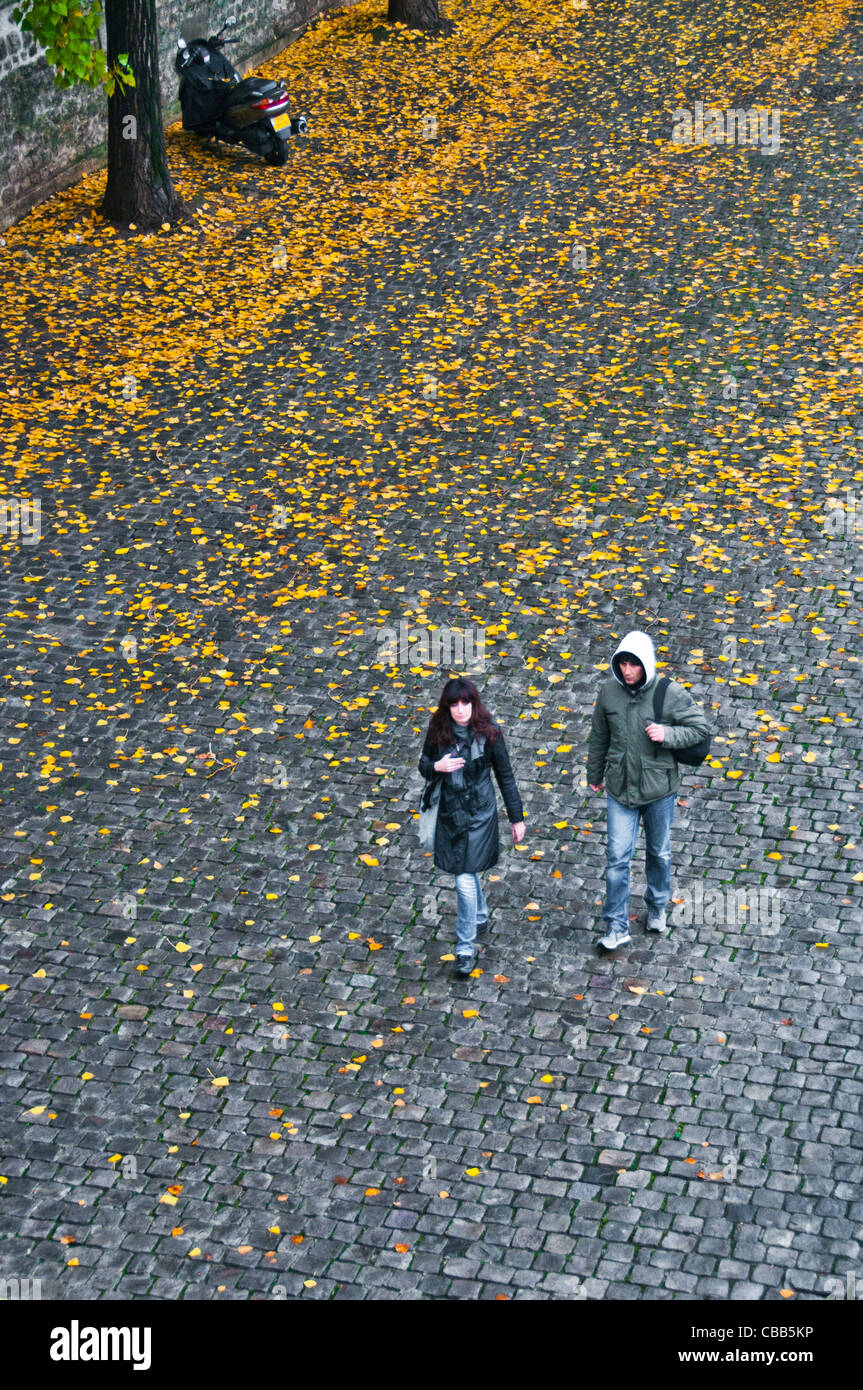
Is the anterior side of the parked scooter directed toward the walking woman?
no

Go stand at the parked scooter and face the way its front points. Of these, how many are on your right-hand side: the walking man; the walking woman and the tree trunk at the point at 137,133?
0

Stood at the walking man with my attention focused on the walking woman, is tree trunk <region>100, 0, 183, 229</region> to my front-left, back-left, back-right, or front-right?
front-right

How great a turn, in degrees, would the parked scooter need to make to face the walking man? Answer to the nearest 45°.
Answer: approximately 135° to its left

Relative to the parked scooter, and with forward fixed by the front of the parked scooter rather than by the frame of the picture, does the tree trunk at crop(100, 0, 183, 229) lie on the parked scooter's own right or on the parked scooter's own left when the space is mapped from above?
on the parked scooter's own left

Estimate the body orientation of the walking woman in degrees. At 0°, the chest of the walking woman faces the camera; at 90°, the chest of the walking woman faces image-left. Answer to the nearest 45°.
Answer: approximately 0°

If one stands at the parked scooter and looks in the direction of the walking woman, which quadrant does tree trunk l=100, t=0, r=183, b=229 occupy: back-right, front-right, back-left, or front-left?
front-right

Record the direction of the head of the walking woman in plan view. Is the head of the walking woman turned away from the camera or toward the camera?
toward the camera

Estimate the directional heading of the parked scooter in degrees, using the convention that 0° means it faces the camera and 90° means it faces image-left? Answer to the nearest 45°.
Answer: approximately 135°

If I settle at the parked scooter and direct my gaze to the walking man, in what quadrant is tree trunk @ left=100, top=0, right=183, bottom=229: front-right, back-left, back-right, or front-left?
front-right

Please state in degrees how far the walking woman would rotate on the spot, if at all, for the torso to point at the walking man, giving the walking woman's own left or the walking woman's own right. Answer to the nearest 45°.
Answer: approximately 90° to the walking woman's own left

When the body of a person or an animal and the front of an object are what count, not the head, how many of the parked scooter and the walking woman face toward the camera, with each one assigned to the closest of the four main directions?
1

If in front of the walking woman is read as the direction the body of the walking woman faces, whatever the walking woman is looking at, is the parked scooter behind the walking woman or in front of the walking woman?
behind

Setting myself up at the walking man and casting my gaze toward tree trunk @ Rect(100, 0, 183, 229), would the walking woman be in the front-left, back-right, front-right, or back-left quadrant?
front-left

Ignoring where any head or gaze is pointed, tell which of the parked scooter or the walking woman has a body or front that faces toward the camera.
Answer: the walking woman
